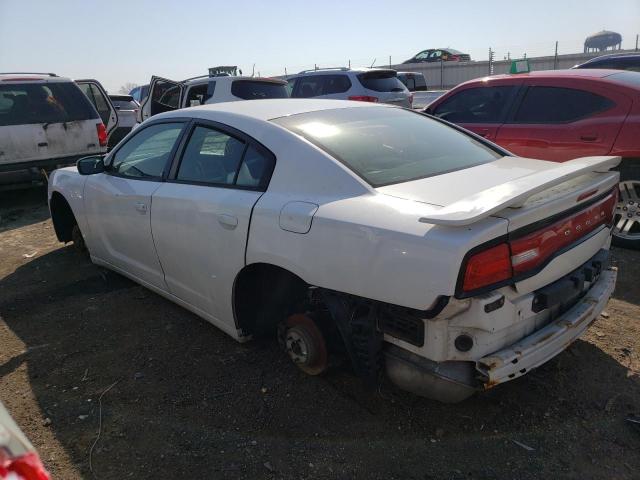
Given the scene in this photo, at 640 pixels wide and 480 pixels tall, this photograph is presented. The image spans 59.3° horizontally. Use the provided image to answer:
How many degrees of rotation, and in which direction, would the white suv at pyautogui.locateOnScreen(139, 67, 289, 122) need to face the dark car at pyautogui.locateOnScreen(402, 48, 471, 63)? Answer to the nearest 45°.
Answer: approximately 90° to its right

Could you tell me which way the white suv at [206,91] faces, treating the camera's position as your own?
facing away from the viewer and to the left of the viewer

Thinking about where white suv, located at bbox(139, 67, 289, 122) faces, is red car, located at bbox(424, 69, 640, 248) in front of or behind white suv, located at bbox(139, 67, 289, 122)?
behind

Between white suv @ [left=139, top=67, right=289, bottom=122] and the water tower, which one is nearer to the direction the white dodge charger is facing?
the white suv

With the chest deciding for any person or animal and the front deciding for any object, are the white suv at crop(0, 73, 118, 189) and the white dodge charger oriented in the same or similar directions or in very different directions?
same or similar directions

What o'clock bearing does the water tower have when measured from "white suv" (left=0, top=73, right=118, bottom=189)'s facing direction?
The water tower is roughly at 2 o'clock from the white suv.

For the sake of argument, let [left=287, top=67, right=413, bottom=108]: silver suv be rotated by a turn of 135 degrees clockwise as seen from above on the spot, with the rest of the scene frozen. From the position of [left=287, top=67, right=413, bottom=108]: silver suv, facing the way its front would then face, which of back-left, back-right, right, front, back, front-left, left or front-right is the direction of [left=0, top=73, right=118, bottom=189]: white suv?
back-right

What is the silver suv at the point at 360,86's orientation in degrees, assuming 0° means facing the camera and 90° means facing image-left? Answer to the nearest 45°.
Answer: approximately 135°

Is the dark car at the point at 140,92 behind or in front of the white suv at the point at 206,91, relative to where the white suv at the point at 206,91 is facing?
in front

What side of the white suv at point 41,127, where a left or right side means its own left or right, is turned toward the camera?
back

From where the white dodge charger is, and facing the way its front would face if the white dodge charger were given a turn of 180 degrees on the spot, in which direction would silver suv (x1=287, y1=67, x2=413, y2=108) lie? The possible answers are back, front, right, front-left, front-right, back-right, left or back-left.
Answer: back-left

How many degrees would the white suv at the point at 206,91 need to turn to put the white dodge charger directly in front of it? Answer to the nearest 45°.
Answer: approximately 135° to its left

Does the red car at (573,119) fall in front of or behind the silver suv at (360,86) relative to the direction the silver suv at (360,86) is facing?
behind

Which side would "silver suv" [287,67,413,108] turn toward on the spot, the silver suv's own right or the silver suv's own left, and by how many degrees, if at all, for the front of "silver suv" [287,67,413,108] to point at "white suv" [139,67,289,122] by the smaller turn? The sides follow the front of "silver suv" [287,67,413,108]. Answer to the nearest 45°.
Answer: approximately 90° to the silver suv's own left

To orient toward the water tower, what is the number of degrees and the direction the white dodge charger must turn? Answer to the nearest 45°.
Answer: approximately 90° to its right

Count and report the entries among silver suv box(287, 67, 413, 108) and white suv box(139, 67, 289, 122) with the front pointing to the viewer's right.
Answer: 0
